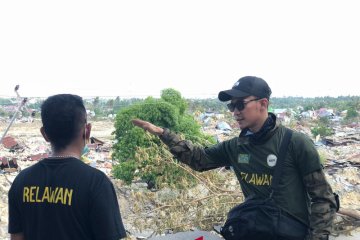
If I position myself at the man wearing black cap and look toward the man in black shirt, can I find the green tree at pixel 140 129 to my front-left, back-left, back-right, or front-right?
back-right

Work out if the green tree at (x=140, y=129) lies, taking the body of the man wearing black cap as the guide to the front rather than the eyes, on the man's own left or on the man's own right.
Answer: on the man's own right

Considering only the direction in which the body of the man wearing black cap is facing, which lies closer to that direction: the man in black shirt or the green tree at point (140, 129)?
the man in black shirt

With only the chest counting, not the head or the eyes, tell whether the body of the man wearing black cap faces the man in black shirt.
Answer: yes

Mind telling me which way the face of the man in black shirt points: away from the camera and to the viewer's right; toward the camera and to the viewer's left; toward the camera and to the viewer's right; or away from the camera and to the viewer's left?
away from the camera and to the viewer's right

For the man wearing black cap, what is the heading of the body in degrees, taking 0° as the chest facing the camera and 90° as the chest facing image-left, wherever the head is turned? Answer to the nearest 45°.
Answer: approximately 45°
